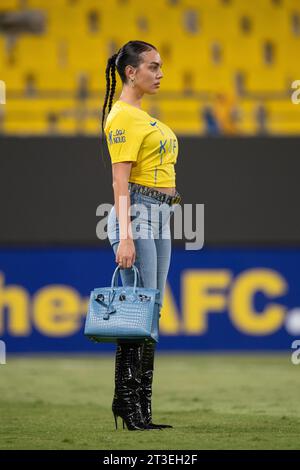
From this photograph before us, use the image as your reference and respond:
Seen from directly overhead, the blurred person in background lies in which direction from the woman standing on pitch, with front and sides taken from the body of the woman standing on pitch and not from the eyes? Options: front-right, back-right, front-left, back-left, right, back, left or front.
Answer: left

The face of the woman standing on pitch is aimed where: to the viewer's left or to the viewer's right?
to the viewer's right

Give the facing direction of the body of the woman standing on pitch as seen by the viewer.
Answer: to the viewer's right
